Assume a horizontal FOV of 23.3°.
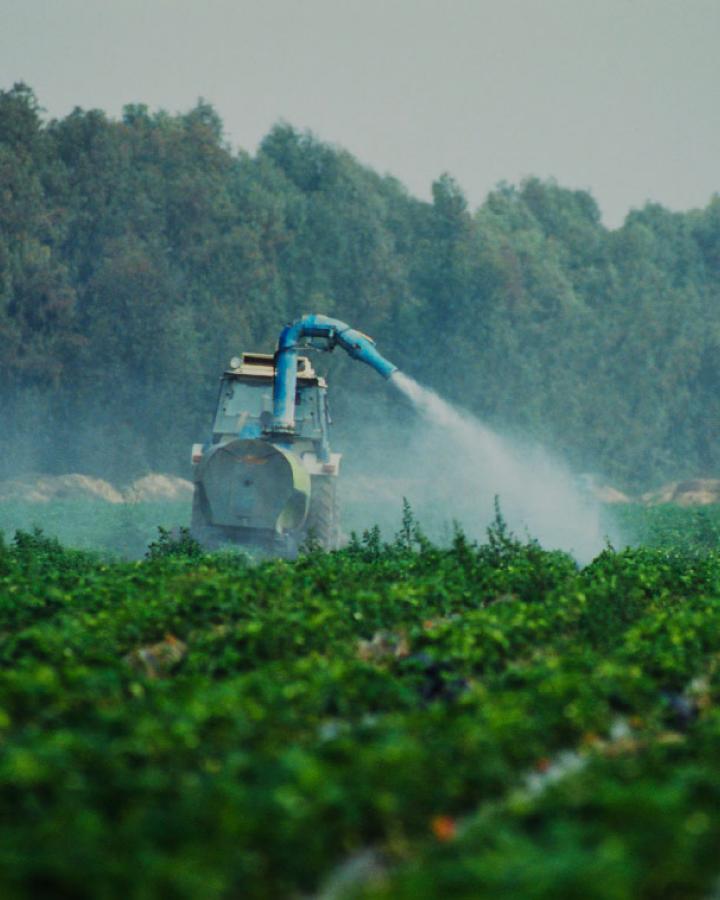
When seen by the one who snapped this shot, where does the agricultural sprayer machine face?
facing away from the viewer
